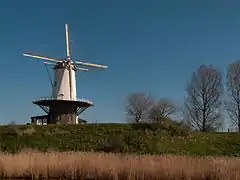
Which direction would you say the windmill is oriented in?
toward the camera
